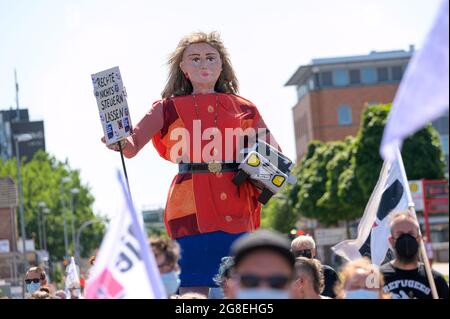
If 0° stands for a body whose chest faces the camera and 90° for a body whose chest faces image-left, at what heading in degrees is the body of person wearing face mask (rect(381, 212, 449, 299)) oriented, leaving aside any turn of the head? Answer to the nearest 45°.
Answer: approximately 0°

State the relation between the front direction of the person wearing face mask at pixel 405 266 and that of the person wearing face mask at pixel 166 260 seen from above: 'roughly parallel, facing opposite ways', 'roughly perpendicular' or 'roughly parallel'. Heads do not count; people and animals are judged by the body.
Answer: roughly parallel

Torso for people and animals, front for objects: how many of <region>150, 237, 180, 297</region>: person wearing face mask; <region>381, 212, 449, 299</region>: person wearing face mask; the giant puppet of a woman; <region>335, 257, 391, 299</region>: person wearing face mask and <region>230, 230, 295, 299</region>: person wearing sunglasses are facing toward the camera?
5

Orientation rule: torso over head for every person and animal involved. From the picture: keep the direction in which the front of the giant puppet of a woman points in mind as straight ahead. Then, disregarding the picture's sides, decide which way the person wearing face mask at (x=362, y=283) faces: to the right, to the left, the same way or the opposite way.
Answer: the same way

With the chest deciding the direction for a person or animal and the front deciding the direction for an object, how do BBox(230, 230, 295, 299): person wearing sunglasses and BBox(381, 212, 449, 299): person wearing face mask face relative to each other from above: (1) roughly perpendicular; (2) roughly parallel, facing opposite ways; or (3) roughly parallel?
roughly parallel

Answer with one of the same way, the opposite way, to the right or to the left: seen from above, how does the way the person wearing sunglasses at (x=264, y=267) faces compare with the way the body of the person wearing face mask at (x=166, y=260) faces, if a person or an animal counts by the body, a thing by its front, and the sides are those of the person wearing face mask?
the same way

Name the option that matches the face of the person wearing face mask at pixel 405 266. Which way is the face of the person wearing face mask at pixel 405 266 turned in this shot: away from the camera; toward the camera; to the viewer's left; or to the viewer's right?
toward the camera

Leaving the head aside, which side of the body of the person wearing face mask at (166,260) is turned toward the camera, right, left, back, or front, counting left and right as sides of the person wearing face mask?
front

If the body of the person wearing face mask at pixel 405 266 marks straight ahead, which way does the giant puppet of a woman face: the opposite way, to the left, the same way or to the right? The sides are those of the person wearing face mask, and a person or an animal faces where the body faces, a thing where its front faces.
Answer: the same way

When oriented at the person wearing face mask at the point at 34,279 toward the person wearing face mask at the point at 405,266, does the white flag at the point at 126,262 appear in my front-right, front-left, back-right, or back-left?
front-right

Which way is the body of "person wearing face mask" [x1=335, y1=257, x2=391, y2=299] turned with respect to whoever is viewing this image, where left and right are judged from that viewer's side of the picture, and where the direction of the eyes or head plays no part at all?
facing the viewer

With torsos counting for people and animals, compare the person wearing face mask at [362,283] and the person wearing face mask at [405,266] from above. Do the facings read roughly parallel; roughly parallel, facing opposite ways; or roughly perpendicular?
roughly parallel

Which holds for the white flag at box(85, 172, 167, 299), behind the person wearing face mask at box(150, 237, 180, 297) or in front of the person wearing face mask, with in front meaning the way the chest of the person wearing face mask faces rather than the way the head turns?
in front

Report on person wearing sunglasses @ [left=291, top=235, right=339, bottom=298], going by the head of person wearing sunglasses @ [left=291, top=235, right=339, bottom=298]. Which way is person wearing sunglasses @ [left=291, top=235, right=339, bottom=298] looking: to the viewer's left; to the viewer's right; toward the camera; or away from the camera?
toward the camera

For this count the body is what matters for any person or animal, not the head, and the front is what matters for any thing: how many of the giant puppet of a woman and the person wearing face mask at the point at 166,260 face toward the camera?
2

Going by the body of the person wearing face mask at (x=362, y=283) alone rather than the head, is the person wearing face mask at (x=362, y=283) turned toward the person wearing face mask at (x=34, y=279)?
no

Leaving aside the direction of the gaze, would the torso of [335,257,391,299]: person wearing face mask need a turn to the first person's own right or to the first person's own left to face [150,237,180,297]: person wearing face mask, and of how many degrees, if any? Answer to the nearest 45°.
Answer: approximately 90° to the first person's own right
